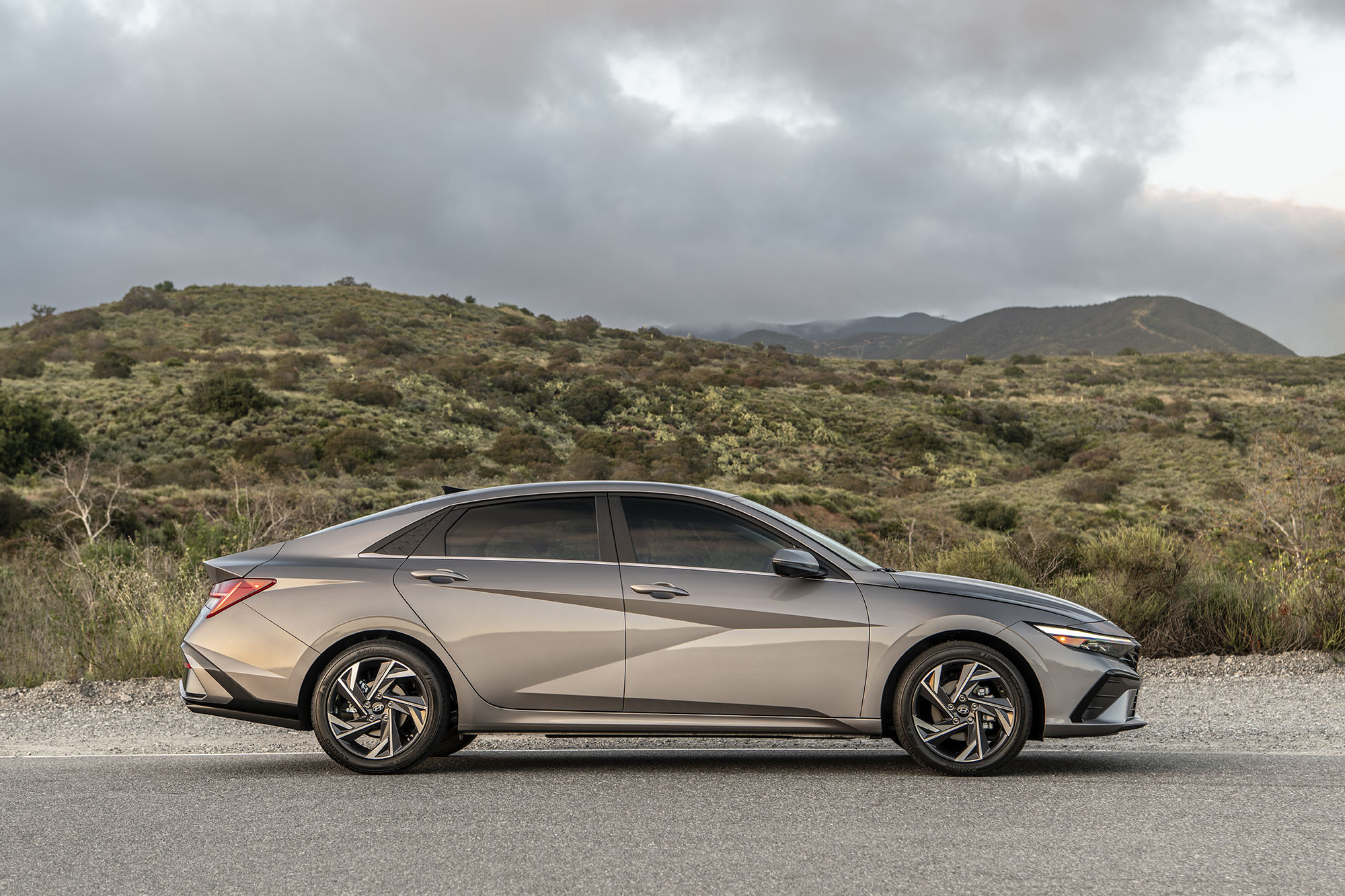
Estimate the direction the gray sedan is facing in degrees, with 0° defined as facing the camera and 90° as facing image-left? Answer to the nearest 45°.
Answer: approximately 270°

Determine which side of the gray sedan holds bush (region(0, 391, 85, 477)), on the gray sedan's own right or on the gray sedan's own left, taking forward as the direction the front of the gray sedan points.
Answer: on the gray sedan's own left

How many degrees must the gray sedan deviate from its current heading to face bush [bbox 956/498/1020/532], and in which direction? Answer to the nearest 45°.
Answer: approximately 90° to its left

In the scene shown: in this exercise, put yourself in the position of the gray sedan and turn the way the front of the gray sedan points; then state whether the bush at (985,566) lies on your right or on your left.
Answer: on your left

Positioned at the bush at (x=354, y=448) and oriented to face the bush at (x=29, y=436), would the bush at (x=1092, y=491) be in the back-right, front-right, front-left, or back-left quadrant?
back-left

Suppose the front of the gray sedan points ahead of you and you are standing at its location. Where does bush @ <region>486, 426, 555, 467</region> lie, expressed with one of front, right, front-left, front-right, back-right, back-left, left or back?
left

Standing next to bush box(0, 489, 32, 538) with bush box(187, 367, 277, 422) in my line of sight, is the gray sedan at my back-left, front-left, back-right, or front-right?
back-right

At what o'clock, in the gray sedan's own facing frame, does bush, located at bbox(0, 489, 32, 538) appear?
The bush is roughly at 8 o'clock from the gray sedan.

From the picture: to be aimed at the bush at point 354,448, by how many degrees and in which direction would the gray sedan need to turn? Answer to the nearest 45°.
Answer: approximately 90° to its left
